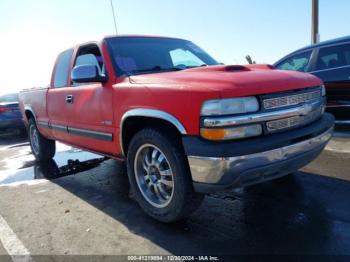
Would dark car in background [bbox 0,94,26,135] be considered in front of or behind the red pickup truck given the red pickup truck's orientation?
behind

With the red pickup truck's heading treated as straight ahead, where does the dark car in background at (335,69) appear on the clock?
The dark car in background is roughly at 9 o'clock from the red pickup truck.
